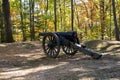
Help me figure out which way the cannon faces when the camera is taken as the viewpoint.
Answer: facing away from the viewer and to the left of the viewer
